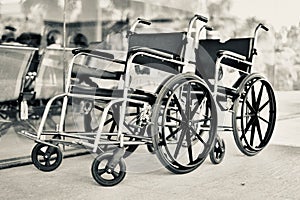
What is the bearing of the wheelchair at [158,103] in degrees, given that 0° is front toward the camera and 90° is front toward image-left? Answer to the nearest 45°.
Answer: approximately 45°
